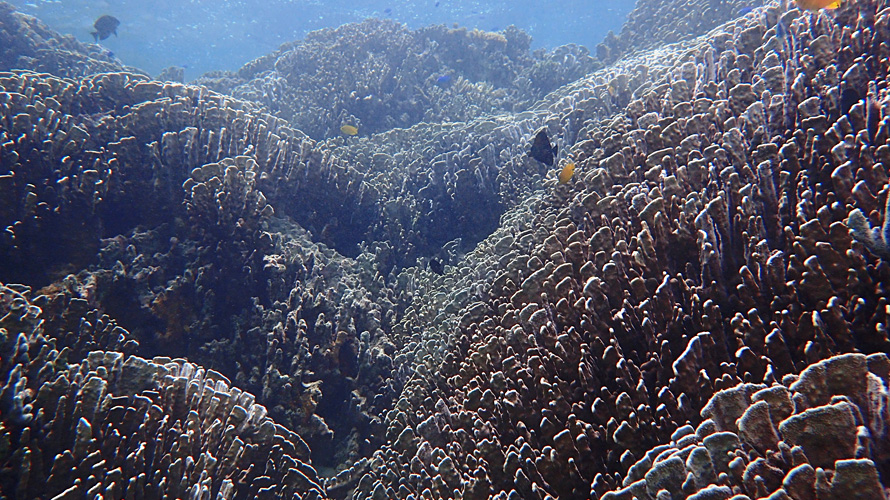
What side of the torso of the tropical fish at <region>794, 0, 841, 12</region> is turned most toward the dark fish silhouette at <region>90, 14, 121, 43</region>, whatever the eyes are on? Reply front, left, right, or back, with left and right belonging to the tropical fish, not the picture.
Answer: front

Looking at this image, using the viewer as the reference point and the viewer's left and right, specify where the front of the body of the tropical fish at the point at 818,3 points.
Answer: facing to the left of the viewer

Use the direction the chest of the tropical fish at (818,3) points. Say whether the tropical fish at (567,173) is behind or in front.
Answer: in front

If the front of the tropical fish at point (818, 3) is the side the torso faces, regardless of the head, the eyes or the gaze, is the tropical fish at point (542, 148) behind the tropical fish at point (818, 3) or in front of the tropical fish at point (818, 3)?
in front
